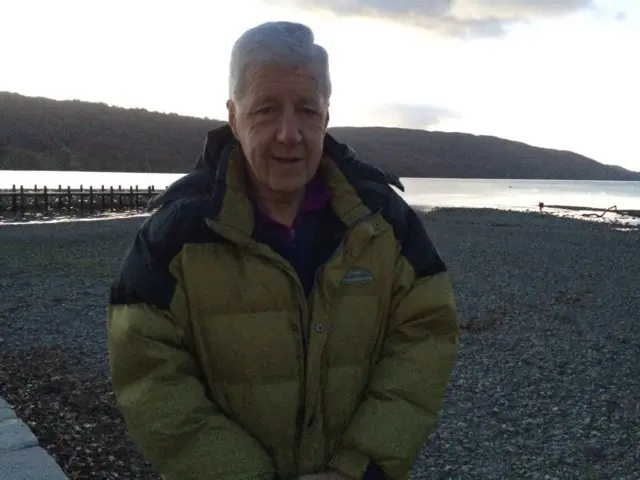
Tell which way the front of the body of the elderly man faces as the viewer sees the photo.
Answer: toward the camera
